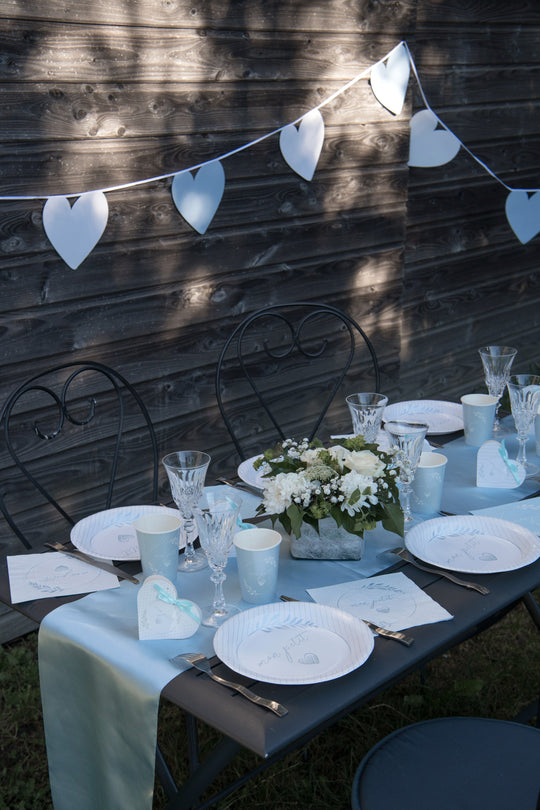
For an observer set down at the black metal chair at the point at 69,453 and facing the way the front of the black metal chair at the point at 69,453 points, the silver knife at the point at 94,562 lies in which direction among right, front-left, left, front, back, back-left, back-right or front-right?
front-right

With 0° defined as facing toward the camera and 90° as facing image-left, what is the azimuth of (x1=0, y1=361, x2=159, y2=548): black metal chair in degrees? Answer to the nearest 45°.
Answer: approximately 315°

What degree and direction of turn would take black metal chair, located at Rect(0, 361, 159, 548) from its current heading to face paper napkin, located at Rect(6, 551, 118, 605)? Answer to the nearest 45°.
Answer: approximately 45° to its right

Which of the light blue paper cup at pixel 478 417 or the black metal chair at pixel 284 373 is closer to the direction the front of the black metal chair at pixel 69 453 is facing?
the light blue paper cup
